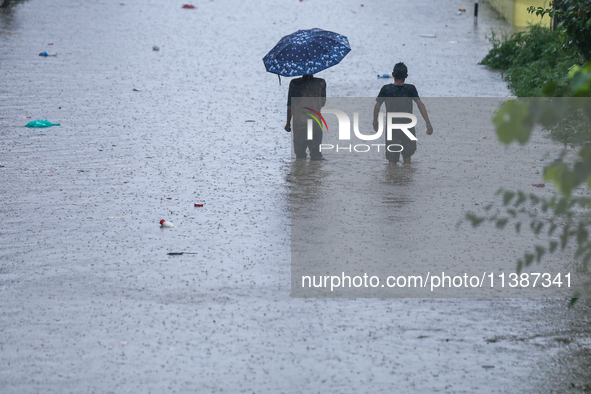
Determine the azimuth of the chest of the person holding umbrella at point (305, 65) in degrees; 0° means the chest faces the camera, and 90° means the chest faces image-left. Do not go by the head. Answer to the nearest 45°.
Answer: approximately 180°
